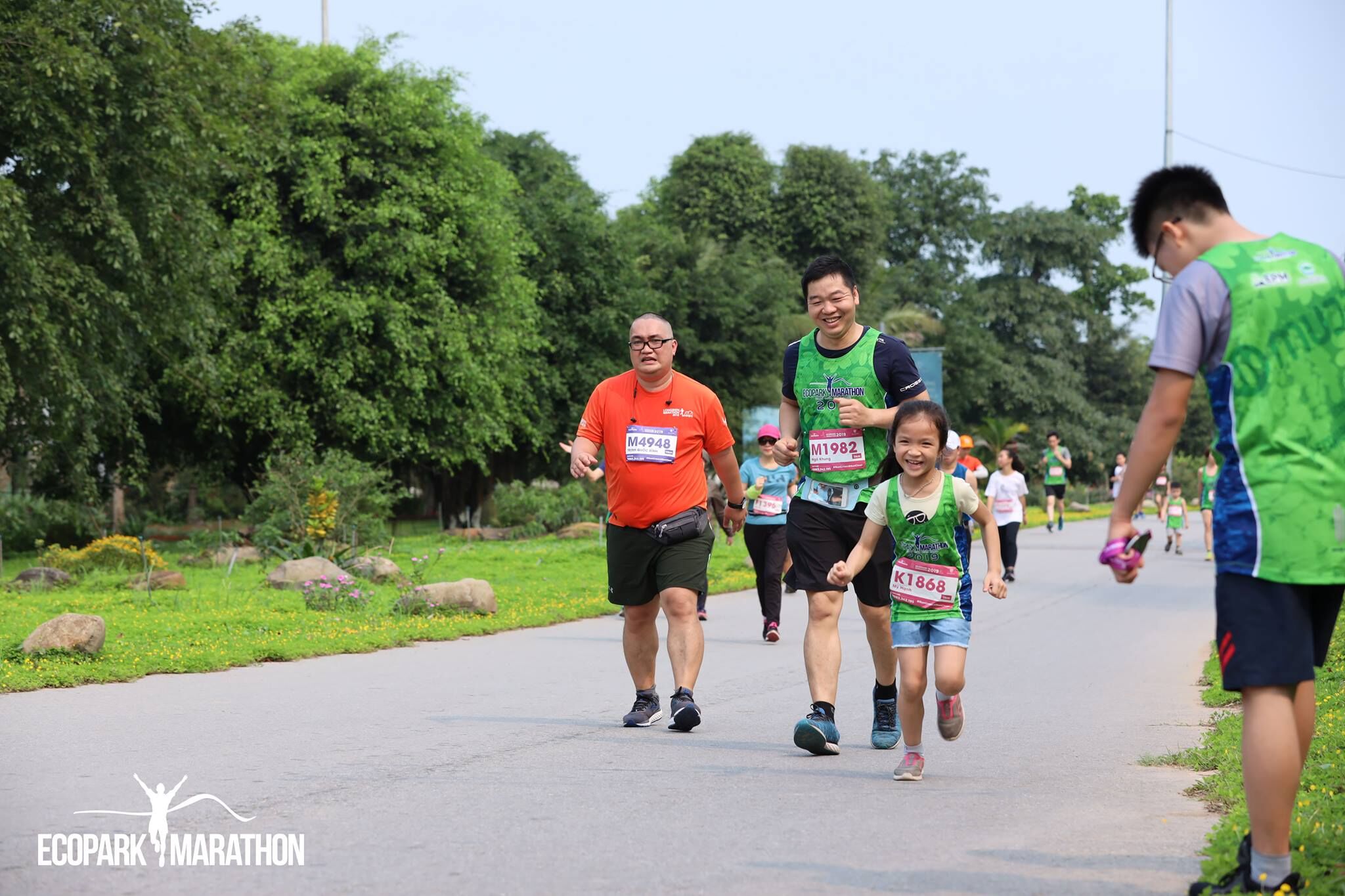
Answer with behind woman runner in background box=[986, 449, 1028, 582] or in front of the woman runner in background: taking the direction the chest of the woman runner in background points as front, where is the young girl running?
in front

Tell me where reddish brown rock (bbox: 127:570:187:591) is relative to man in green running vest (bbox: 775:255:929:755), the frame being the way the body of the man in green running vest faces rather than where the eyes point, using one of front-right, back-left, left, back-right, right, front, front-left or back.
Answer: back-right

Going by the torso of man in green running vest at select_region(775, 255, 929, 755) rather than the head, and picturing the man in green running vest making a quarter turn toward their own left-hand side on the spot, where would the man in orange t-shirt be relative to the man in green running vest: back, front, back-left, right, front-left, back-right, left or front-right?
back-left

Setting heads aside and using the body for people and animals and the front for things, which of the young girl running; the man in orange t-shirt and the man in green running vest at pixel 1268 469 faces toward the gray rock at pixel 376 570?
the man in green running vest

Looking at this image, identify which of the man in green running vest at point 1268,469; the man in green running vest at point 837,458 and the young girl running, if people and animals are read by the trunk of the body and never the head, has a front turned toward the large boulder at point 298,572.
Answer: the man in green running vest at point 1268,469

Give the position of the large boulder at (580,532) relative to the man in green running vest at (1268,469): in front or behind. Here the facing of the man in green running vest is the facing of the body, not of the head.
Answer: in front

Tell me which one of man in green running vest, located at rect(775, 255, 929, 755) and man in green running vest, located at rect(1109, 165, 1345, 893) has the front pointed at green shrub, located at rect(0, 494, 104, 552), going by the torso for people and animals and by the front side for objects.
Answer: man in green running vest, located at rect(1109, 165, 1345, 893)

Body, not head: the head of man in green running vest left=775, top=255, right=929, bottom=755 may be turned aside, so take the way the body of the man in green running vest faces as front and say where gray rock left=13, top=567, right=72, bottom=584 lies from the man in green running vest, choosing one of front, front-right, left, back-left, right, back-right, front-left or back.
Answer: back-right

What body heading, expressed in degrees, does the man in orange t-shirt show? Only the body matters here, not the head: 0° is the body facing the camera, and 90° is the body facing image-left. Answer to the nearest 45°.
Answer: approximately 0°
